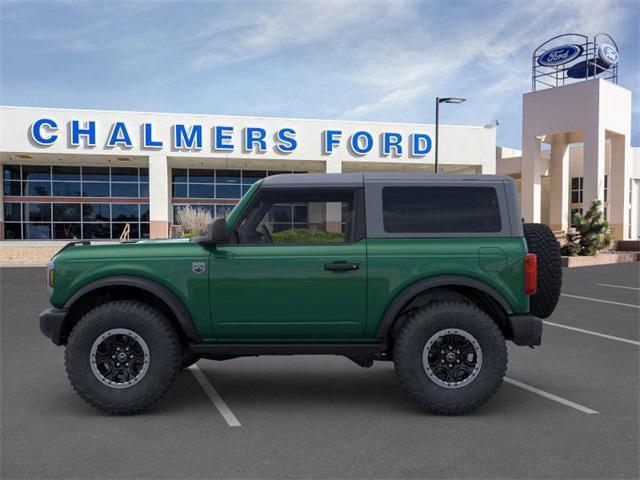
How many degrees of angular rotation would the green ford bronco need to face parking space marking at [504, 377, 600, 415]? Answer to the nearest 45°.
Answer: approximately 180°

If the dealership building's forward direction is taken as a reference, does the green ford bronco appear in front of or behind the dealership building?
in front

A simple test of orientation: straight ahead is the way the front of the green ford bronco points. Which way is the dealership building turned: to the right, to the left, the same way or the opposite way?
to the left

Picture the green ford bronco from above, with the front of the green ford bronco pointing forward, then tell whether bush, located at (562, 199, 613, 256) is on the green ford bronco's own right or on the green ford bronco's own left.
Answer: on the green ford bronco's own right

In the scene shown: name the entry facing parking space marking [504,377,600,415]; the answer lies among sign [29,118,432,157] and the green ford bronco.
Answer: the sign

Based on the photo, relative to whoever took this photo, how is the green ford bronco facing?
facing to the left of the viewer

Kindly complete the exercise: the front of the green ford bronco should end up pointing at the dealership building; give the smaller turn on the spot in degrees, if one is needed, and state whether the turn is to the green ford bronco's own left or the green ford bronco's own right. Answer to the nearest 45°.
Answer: approximately 90° to the green ford bronco's own right

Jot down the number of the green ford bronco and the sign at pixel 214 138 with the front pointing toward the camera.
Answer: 1

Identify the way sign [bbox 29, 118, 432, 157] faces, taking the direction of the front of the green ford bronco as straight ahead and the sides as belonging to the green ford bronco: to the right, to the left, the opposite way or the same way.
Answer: to the left

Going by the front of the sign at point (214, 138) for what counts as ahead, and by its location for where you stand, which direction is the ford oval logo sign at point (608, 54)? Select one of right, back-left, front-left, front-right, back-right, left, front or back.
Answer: left

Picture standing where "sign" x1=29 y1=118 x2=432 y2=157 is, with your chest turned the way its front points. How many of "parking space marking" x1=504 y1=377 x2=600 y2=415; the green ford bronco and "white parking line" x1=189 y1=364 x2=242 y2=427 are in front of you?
3

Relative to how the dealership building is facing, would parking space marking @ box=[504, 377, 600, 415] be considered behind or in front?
in front
